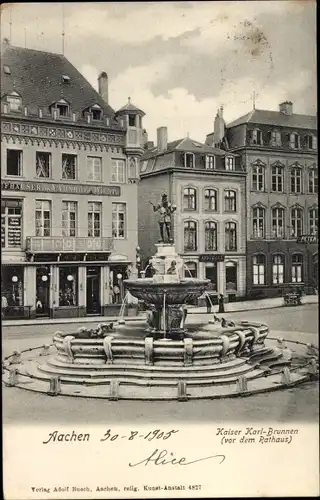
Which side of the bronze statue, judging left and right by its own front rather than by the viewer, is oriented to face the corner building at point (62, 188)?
right

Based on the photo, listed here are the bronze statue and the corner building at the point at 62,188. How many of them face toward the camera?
2

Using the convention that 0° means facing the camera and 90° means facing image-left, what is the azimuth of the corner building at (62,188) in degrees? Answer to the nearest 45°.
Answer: approximately 0°

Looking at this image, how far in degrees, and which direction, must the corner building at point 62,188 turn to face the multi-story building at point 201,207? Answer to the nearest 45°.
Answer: approximately 90° to its left
